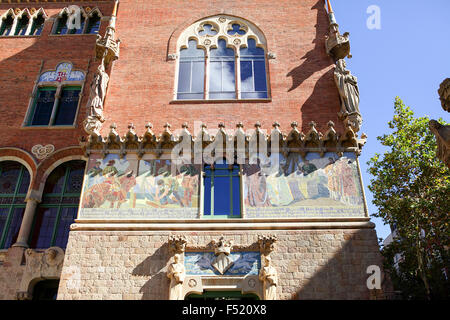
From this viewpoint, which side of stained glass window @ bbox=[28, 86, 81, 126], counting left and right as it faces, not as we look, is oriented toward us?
front

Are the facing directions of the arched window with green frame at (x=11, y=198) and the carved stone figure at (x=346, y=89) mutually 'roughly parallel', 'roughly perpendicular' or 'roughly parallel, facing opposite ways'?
roughly parallel

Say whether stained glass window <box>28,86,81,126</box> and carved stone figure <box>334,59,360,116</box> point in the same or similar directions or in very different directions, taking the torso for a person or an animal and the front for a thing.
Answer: same or similar directions

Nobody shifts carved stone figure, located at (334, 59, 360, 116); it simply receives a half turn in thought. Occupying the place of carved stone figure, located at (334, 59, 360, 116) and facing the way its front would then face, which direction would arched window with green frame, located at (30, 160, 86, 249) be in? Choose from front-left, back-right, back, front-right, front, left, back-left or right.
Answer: front-left

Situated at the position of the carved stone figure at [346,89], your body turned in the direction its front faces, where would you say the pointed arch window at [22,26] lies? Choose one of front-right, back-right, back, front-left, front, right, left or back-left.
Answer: back-right

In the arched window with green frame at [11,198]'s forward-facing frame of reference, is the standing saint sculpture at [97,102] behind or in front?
in front

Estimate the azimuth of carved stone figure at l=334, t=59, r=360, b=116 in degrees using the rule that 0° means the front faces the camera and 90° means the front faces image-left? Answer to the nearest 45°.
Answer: approximately 315°

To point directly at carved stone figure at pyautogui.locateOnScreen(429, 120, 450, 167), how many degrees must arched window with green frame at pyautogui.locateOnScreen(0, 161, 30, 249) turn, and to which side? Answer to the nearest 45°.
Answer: approximately 45° to its left

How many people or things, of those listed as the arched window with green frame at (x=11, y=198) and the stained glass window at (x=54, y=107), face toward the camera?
2

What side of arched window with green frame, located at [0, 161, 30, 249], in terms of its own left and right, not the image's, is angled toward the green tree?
left

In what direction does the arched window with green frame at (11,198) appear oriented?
toward the camera

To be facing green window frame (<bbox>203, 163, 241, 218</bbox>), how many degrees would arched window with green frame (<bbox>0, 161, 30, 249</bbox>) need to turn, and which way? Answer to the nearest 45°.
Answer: approximately 45° to its left

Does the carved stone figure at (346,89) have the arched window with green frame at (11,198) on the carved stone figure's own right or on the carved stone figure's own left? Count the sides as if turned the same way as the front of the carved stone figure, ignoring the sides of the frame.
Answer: on the carved stone figure's own right

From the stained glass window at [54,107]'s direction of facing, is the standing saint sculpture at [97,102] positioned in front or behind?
in front

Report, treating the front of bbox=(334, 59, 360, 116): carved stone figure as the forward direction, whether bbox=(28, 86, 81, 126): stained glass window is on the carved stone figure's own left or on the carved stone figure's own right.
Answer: on the carved stone figure's own right
